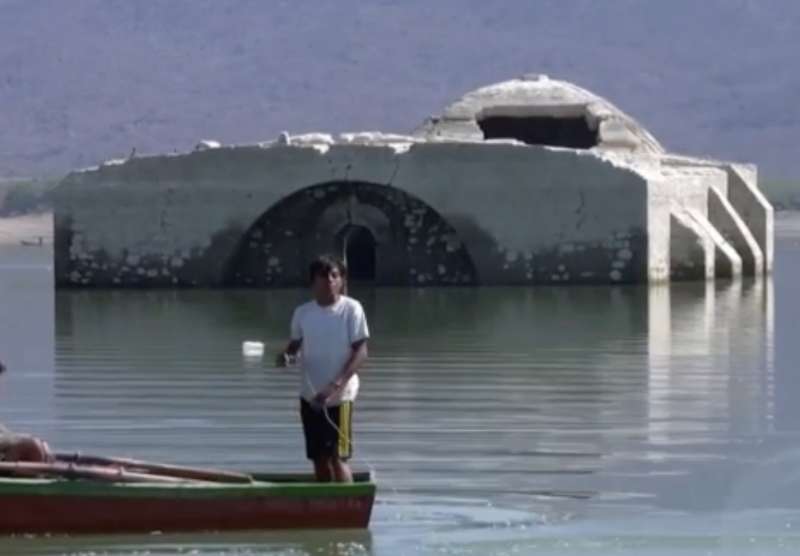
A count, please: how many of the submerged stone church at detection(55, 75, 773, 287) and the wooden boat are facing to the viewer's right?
1

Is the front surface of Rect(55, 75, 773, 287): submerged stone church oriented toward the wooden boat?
yes

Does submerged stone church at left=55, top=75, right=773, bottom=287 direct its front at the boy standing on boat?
yes

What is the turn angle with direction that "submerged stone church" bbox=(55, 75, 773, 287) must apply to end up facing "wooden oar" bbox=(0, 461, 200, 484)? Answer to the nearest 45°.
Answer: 0° — it already faces it

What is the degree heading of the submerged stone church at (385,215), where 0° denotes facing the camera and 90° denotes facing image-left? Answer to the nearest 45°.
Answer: approximately 0°

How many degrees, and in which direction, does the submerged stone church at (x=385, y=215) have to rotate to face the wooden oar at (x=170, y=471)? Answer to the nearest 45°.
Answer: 0° — it already faces it
